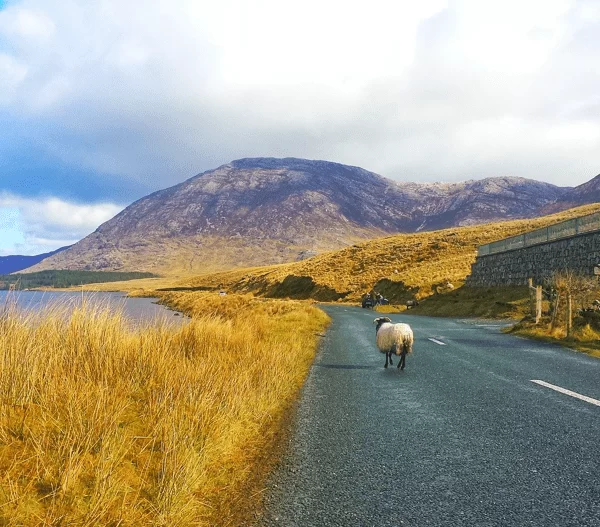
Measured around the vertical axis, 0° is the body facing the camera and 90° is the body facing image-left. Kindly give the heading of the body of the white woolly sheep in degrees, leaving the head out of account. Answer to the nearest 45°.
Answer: approximately 135°

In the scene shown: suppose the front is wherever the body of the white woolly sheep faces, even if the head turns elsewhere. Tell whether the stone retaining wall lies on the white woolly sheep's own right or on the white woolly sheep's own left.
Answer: on the white woolly sheep's own right
